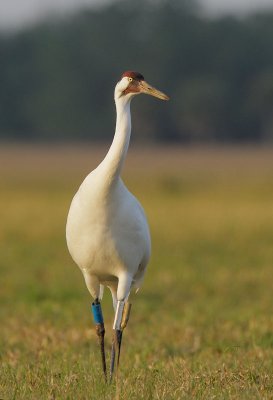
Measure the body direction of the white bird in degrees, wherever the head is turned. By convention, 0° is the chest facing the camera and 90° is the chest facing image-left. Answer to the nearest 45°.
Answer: approximately 0°
